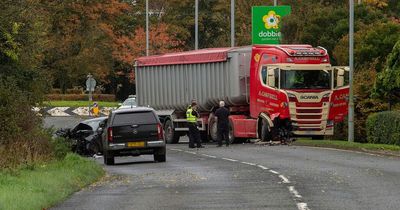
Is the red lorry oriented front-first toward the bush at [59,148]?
no

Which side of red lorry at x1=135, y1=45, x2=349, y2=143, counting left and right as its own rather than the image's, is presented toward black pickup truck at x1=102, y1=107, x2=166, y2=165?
right

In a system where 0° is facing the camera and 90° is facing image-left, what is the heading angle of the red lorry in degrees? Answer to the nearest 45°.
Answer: approximately 315°

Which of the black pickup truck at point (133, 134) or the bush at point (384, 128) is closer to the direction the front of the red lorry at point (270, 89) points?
the bush

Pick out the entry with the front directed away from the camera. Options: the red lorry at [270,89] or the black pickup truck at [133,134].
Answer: the black pickup truck

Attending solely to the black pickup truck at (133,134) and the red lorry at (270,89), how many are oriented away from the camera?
1

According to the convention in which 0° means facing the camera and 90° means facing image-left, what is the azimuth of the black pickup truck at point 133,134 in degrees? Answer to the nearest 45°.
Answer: approximately 180°

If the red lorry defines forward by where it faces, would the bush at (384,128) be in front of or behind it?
in front

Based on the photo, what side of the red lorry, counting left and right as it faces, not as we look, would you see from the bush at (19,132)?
right

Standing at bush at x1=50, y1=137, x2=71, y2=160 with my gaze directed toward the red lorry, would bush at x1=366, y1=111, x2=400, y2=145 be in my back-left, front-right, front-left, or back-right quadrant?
front-right
